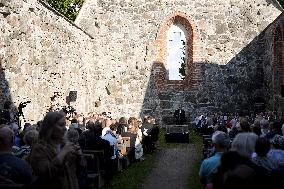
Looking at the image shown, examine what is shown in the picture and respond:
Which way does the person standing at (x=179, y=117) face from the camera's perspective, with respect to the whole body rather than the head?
toward the camera

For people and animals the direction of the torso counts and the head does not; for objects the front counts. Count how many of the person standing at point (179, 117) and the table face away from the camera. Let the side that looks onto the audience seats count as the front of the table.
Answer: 0

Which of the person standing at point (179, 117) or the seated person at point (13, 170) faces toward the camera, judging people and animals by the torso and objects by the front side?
the person standing

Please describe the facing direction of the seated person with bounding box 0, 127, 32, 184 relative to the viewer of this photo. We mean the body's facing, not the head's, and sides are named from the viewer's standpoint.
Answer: facing away from the viewer

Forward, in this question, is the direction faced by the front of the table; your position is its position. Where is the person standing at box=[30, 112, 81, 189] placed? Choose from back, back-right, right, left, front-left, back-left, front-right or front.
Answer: front

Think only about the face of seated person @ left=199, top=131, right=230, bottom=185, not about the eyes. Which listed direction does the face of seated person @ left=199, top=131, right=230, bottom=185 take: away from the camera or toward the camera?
away from the camera

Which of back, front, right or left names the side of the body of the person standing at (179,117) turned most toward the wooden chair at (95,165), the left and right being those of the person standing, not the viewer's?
front

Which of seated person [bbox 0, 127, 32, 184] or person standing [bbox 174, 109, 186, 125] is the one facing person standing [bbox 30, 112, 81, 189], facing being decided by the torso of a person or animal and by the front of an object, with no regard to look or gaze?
person standing [bbox 174, 109, 186, 125]

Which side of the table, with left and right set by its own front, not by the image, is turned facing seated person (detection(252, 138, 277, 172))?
front

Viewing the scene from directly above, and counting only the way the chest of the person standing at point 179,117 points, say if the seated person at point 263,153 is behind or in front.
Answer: in front

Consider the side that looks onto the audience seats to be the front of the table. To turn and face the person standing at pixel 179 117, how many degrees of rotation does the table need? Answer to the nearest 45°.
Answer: approximately 180°

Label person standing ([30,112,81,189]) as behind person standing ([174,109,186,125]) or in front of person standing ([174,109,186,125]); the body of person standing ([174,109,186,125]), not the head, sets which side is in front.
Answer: in front

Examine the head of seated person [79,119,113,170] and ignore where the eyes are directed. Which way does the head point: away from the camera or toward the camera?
away from the camera
